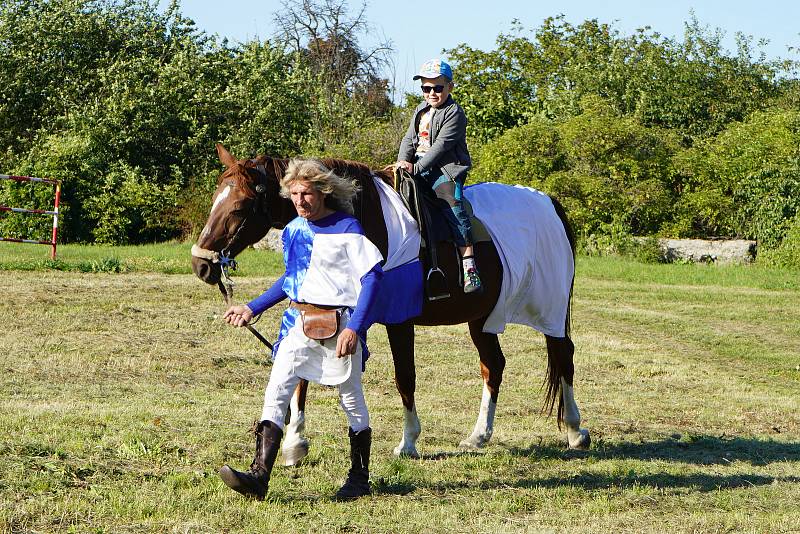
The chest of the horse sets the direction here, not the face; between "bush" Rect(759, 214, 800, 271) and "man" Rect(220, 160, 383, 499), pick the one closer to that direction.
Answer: the man

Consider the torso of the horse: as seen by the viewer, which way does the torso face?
to the viewer's left

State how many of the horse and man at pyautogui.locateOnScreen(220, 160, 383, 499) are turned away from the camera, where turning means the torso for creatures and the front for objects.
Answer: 0

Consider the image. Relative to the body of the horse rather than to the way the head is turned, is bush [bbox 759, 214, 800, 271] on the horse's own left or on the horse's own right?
on the horse's own right

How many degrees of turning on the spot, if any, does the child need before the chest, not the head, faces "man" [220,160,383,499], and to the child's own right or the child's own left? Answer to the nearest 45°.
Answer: approximately 45° to the child's own left

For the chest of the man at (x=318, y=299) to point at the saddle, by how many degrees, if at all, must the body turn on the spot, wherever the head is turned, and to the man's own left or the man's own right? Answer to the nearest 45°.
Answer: approximately 180°

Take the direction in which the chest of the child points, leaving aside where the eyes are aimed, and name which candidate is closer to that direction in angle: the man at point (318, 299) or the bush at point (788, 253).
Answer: the man

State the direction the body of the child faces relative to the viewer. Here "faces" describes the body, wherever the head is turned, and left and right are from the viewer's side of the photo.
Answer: facing the viewer and to the left of the viewer

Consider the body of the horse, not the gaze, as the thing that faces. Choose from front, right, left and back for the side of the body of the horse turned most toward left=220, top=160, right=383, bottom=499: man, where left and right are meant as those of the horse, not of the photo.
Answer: left

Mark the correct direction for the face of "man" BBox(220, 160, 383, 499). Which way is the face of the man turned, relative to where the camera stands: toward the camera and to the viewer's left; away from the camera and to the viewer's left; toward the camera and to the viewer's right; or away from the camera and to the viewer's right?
toward the camera and to the viewer's left
